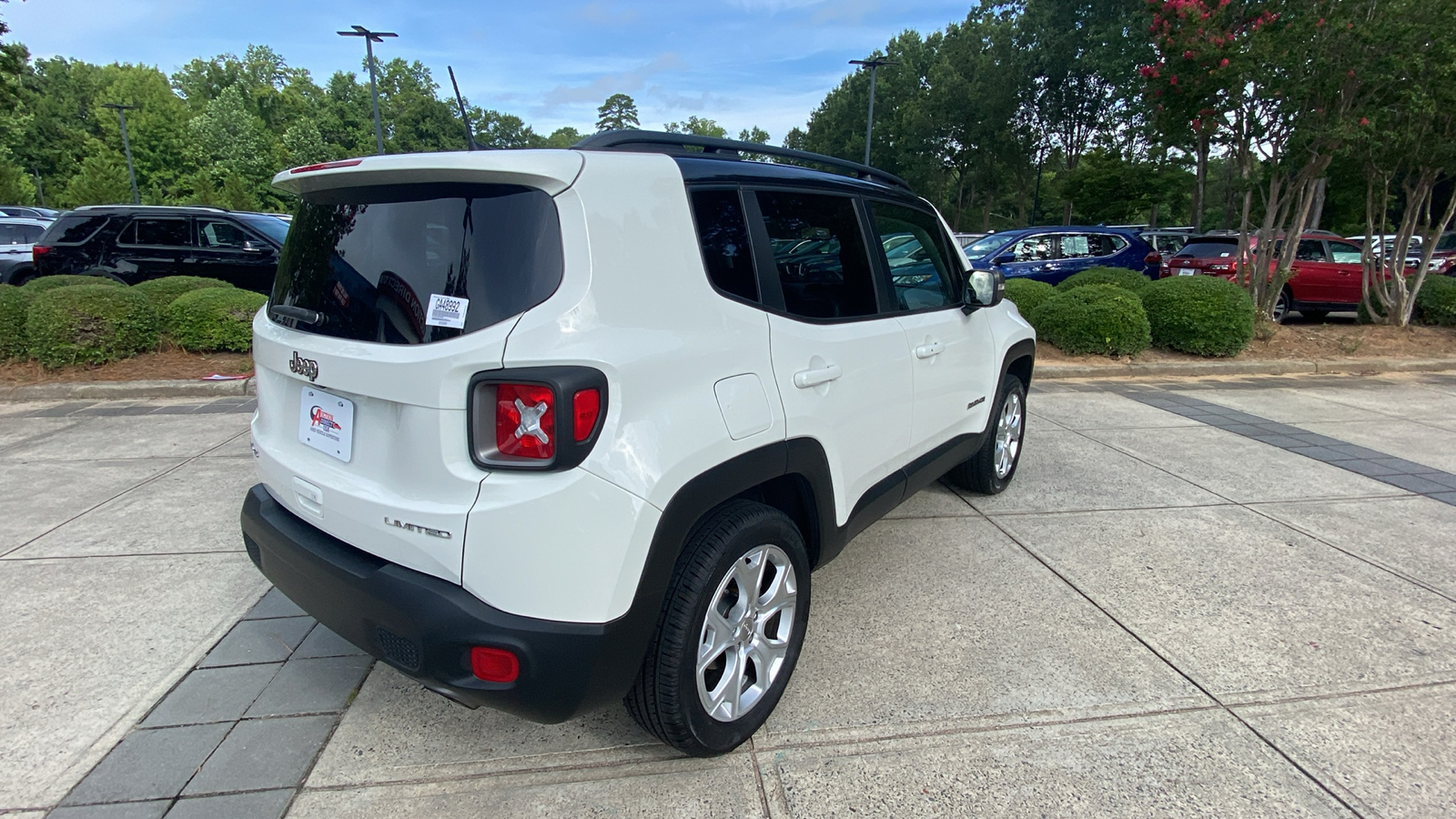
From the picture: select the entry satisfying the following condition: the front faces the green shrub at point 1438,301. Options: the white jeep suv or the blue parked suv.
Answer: the white jeep suv

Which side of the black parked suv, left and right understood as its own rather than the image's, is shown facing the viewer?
right

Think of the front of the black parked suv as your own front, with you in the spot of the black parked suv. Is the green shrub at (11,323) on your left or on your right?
on your right

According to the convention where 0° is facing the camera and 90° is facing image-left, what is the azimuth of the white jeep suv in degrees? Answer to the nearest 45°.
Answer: approximately 225°

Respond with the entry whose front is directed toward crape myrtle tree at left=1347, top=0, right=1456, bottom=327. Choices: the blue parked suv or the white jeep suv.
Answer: the white jeep suv

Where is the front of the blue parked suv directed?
to the viewer's left

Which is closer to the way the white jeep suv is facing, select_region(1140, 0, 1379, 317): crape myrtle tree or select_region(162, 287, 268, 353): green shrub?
the crape myrtle tree

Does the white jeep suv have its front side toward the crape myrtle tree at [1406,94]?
yes

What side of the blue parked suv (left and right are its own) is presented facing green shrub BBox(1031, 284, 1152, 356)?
left

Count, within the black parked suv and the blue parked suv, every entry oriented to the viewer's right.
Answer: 1

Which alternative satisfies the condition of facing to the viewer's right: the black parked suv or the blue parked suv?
the black parked suv

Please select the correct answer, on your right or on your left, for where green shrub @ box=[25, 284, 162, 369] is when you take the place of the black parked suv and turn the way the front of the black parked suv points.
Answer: on your right
